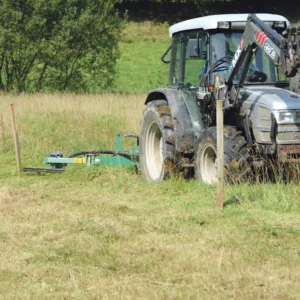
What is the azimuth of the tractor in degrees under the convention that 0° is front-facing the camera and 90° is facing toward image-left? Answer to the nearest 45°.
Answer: approximately 315°

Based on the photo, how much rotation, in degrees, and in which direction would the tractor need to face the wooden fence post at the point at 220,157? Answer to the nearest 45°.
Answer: approximately 45° to its right
